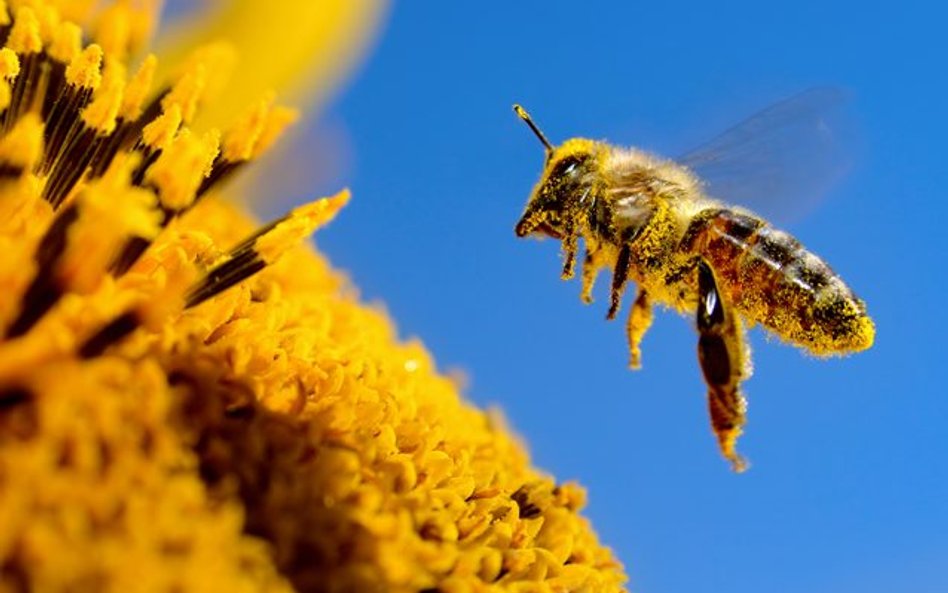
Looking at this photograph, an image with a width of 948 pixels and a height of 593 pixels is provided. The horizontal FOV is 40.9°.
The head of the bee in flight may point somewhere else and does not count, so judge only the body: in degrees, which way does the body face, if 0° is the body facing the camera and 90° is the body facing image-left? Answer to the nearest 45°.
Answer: approximately 90°
